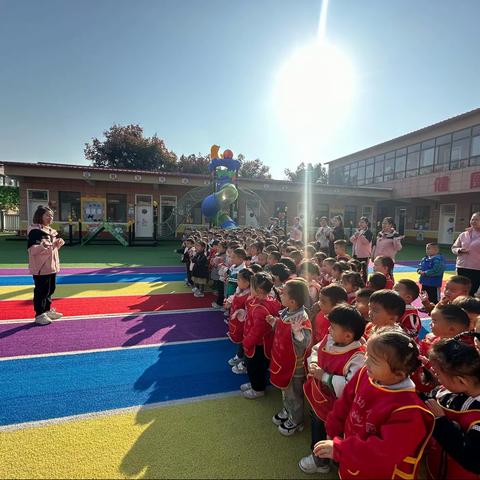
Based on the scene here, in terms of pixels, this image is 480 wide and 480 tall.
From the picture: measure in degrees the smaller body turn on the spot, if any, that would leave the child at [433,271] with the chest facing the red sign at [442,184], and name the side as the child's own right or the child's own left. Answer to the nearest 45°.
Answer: approximately 135° to the child's own right

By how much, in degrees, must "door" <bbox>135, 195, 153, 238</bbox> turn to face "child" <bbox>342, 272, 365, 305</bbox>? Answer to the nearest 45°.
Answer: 0° — it already faces them

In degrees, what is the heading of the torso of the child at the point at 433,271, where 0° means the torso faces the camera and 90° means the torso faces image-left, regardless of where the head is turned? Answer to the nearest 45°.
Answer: approximately 45°

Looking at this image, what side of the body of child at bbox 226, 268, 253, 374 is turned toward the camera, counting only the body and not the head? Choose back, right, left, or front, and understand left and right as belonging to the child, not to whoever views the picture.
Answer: left

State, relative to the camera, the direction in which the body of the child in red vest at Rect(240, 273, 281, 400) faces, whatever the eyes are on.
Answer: to the viewer's left

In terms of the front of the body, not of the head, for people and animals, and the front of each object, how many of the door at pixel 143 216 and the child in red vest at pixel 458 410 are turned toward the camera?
1

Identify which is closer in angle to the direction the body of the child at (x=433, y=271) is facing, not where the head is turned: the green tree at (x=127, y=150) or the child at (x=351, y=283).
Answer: the child

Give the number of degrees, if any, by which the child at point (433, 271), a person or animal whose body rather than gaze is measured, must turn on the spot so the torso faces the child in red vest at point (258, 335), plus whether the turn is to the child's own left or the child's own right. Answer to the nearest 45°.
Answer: approximately 45° to the child's own left

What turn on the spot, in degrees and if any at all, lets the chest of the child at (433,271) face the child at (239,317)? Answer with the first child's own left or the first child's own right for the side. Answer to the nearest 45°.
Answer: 0° — they already face them

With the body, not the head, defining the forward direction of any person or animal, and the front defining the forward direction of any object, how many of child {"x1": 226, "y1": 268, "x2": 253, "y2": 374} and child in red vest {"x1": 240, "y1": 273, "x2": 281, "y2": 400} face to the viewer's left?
2

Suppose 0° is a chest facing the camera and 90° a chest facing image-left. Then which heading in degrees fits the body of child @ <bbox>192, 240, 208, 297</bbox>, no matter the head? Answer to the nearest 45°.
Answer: approximately 45°

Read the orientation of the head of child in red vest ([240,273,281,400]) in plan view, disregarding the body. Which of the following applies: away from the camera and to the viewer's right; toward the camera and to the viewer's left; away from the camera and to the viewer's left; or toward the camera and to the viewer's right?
away from the camera and to the viewer's left

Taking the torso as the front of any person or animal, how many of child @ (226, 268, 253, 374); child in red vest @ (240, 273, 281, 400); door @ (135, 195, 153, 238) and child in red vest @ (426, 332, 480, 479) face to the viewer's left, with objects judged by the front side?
3

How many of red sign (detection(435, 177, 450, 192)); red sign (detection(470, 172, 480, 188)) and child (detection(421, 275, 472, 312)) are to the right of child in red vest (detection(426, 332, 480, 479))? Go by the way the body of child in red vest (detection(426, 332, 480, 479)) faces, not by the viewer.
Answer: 3
